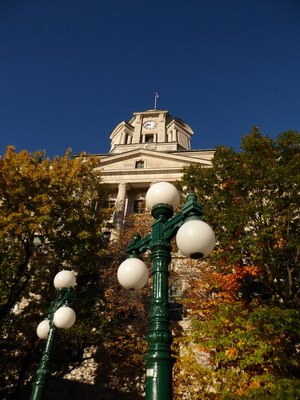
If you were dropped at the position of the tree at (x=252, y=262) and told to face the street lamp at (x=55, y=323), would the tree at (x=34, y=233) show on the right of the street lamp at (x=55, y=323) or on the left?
right

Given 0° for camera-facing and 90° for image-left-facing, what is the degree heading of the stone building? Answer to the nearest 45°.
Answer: approximately 0°
